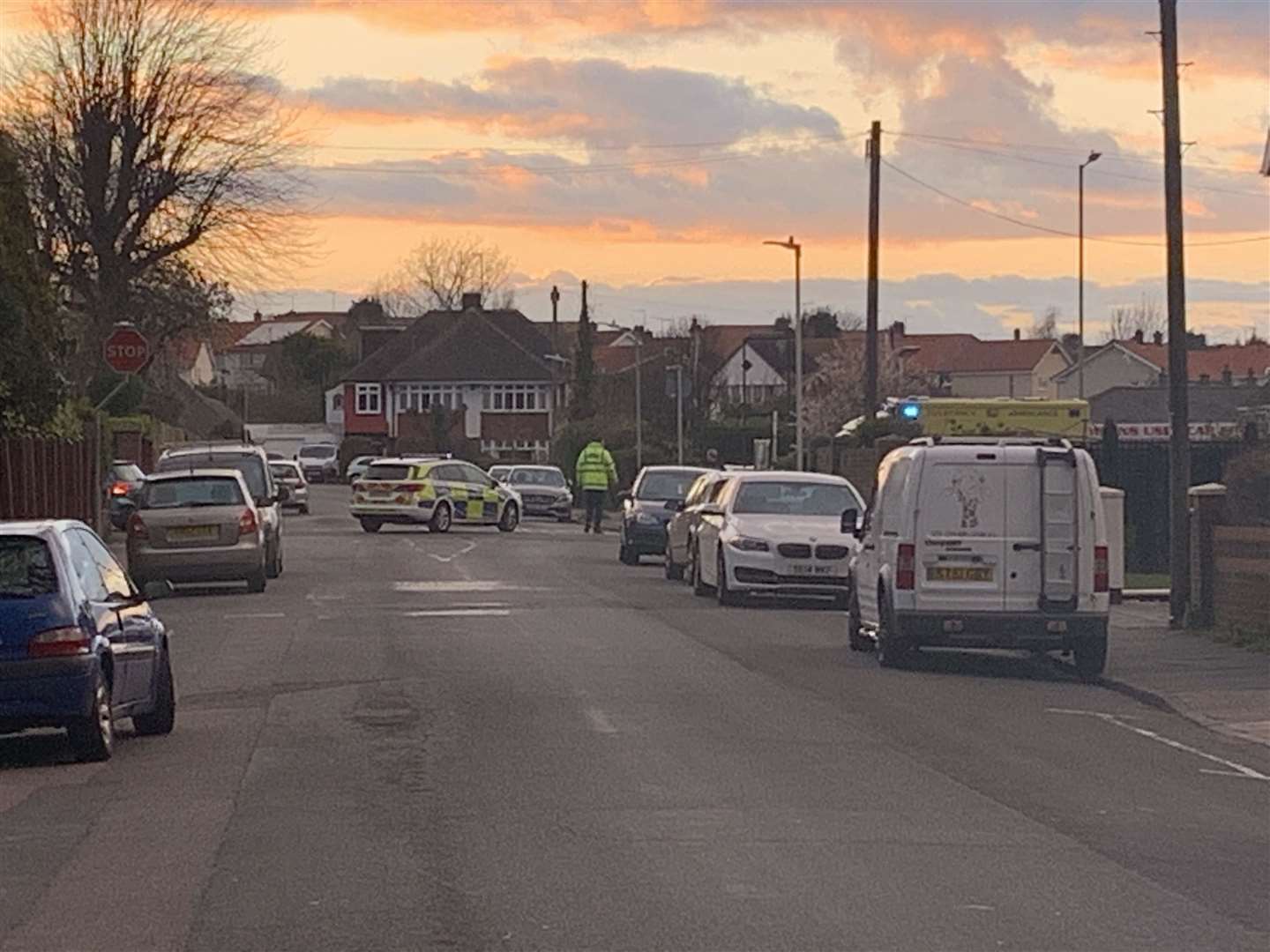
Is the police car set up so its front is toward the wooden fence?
no

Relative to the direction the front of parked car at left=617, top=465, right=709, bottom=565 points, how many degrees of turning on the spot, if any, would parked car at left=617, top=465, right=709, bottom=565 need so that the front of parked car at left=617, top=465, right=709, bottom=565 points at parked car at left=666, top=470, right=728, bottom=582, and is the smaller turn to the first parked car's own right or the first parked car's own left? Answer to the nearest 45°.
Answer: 0° — it already faces it

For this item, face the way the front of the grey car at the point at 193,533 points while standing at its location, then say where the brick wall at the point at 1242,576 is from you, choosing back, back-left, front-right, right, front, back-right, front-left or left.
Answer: back-right

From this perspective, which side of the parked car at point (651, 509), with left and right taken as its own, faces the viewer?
front

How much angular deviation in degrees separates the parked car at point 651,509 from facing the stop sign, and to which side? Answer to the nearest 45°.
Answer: approximately 90° to its right

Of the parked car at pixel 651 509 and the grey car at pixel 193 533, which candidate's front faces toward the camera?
the parked car

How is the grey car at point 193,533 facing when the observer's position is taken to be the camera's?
facing away from the viewer

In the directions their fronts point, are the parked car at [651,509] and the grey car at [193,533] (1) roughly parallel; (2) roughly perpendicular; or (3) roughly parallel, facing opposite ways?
roughly parallel, facing opposite ways

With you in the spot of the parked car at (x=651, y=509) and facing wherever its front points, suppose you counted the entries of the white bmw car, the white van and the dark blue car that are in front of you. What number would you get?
3

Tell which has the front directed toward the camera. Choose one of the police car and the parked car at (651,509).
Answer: the parked car

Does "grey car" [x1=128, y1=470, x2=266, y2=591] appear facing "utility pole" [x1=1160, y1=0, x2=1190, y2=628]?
no

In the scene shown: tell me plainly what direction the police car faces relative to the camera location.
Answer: facing away from the viewer and to the right of the viewer

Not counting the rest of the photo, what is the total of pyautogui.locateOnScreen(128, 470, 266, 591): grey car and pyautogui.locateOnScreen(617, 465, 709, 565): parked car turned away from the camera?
1

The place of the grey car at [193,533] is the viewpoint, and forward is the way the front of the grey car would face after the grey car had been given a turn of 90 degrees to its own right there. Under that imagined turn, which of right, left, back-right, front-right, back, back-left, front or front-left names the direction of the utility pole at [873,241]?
front-left

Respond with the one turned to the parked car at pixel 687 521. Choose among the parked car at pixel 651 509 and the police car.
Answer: the parked car at pixel 651 509

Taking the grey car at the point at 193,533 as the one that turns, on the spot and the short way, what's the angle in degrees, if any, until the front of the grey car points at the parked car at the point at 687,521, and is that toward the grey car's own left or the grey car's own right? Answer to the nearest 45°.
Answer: approximately 90° to the grey car's own right

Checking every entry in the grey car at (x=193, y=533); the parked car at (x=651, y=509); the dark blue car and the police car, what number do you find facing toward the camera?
1

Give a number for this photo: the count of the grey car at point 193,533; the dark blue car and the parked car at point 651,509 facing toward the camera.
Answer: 1
